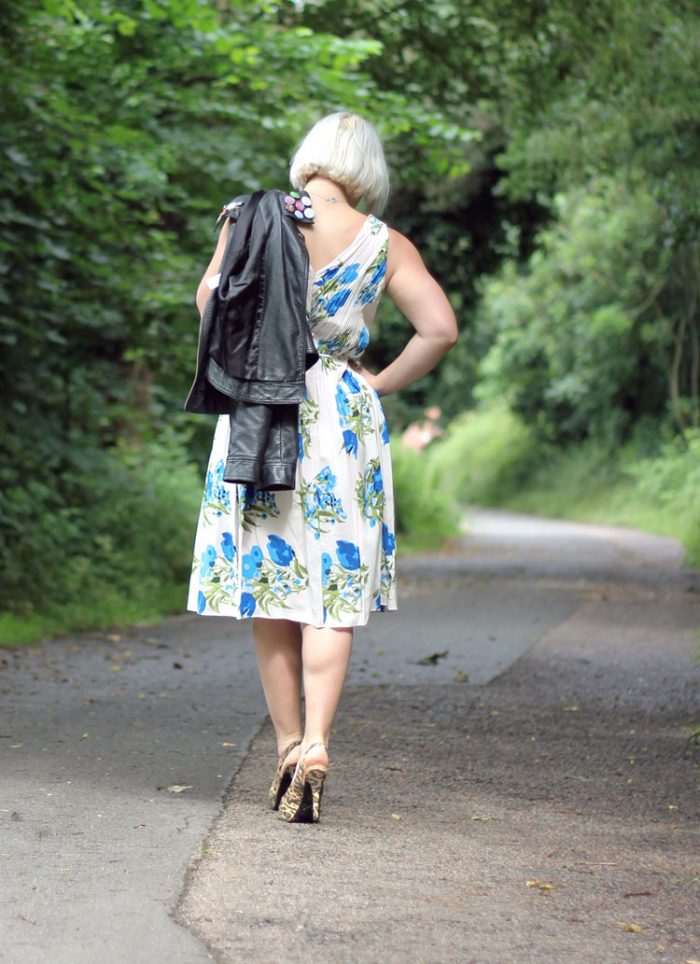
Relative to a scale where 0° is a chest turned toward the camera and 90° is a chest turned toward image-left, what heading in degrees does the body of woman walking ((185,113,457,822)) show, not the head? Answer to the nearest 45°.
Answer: approximately 180°
